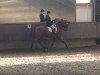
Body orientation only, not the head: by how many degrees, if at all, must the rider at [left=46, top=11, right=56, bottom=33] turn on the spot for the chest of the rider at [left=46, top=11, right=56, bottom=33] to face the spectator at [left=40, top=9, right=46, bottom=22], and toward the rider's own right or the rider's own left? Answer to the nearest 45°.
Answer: approximately 135° to the rider's own left

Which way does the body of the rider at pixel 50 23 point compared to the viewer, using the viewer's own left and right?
facing to the right of the viewer

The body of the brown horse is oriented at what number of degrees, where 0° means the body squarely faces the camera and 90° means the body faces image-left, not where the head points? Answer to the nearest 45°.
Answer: approximately 270°
